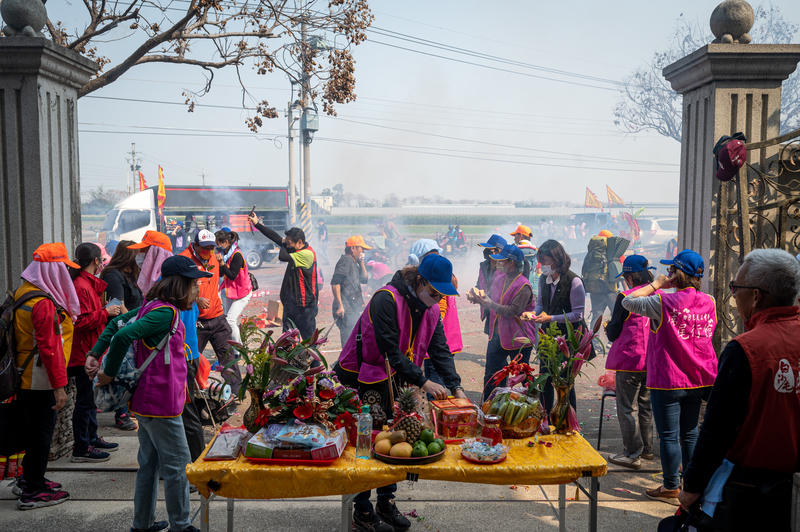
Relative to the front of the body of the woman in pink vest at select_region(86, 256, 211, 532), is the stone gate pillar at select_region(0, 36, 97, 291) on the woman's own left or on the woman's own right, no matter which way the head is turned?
on the woman's own left

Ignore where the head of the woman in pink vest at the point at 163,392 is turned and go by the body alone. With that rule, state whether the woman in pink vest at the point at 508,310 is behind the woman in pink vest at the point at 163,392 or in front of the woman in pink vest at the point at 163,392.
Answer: in front

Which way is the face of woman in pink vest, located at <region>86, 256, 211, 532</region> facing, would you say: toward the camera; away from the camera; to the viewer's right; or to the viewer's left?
to the viewer's right

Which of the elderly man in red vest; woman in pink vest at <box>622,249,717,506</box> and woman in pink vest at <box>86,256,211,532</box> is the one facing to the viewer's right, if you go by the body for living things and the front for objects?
woman in pink vest at <box>86,256,211,532</box>

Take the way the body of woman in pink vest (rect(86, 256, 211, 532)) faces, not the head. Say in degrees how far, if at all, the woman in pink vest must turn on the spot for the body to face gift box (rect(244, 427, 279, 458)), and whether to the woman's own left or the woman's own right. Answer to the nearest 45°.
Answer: approximately 45° to the woman's own right

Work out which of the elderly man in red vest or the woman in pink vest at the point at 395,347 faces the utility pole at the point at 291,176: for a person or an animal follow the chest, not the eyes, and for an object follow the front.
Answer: the elderly man in red vest

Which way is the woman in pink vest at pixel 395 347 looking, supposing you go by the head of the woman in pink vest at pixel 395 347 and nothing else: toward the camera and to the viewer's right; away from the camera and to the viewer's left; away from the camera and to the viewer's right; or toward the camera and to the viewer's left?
toward the camera and to the viewer's right

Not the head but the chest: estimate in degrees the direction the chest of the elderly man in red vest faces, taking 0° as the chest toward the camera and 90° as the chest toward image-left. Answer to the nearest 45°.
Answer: approximately 135°

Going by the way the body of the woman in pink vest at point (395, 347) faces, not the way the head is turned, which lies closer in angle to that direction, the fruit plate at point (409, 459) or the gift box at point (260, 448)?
the fruit plate

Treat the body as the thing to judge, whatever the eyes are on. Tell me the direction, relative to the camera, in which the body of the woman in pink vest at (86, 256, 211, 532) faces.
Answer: to the viewer's right

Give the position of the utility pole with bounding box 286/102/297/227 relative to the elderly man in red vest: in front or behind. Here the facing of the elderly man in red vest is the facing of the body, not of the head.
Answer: in front

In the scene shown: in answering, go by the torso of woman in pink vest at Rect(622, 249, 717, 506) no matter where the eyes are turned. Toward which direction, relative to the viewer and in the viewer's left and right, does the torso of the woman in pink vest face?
facing away from the viewer and to the left of the viewer
